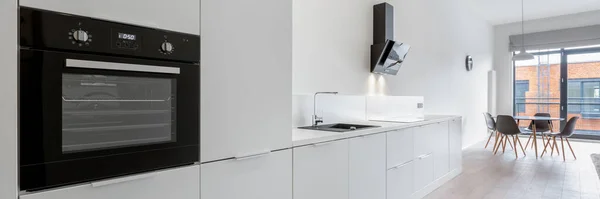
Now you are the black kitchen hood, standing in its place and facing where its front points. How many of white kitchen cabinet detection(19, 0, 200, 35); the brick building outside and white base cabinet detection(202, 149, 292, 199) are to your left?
1

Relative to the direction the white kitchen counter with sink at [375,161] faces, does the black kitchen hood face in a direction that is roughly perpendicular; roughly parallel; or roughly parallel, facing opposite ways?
roughly parallel

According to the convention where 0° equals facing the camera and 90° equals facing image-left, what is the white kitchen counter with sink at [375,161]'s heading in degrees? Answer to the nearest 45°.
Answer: approximately 315°

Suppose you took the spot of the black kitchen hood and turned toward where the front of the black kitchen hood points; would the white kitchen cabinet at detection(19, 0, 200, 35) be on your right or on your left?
on your right

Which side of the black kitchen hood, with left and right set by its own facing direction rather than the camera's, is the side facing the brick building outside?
left

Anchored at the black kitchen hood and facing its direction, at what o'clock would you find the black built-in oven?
The black built-in oven is roughly at 2 o'clock from the black kitchen hood.

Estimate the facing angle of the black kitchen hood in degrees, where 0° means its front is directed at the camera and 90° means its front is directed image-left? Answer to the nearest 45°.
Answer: approximately 315°

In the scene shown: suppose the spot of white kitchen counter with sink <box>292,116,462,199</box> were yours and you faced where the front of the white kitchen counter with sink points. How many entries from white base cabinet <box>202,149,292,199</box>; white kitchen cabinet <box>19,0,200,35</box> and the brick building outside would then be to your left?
1

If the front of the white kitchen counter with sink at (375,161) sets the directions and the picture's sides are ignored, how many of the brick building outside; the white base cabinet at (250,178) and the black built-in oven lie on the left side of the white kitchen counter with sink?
1

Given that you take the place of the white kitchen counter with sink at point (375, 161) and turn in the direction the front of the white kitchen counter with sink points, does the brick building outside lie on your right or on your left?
on your left

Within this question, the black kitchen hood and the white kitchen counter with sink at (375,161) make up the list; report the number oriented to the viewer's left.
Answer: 0

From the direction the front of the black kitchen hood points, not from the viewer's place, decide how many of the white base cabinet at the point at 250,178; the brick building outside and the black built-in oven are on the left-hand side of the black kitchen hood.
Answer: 1
